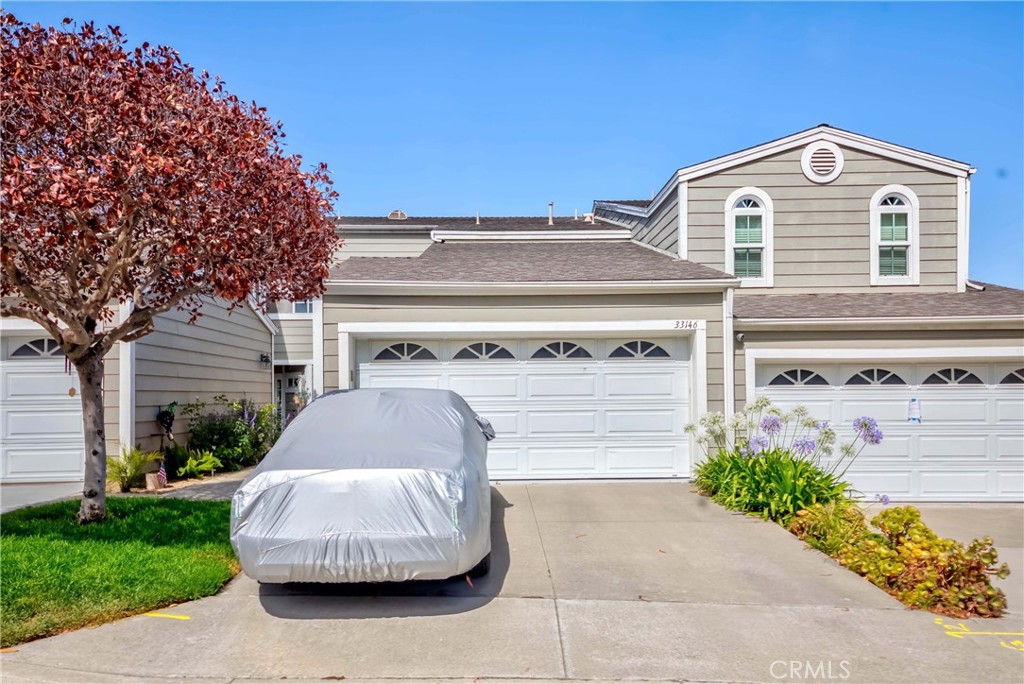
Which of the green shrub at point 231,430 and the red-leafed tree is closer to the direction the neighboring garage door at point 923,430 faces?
the red-leafed tree

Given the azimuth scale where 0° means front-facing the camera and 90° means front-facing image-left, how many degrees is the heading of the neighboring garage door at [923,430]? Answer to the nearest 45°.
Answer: approximately 0°

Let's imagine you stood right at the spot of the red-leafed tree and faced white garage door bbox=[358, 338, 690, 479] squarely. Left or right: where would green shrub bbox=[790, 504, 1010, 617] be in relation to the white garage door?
right

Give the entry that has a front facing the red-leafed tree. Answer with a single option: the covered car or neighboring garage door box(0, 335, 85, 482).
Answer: the neighboring garage door

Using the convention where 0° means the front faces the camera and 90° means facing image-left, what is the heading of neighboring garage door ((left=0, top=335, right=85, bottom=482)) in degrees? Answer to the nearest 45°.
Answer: approximately 0°

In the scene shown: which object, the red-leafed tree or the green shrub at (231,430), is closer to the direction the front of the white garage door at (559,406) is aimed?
the red-leafed tree
